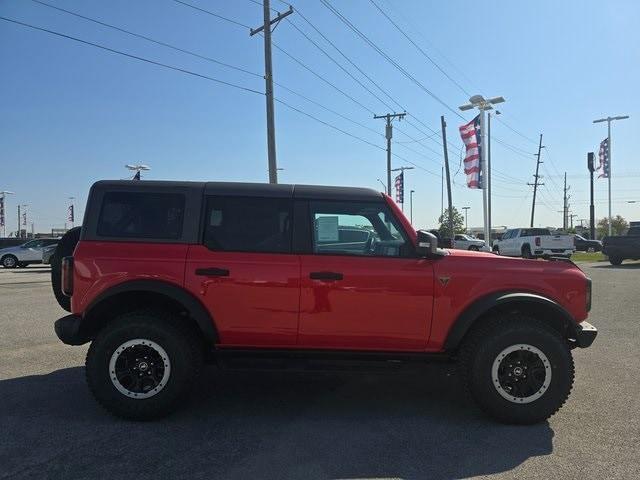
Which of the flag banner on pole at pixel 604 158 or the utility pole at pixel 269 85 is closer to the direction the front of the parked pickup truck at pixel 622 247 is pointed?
the utility pole

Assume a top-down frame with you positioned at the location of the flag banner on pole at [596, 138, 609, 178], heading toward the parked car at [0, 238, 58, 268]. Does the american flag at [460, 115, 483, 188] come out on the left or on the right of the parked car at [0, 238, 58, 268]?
left

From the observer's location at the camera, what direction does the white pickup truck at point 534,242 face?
facing away from the viewer and to the left of the viewer

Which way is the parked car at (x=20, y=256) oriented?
to the viewer's left

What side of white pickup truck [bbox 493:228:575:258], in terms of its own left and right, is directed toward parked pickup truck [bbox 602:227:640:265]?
back

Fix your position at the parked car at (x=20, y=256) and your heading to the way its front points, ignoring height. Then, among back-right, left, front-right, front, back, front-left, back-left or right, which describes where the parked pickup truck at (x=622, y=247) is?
back-left

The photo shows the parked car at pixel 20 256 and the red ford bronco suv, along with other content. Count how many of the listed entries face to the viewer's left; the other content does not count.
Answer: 1

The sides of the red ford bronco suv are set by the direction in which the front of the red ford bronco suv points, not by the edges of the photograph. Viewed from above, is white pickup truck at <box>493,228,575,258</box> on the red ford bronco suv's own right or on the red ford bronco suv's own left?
on the red ford bronco suv's own left

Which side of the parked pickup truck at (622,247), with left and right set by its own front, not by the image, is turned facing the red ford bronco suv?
left

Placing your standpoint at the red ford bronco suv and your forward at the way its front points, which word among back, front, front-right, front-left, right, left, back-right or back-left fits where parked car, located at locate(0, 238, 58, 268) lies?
back-left

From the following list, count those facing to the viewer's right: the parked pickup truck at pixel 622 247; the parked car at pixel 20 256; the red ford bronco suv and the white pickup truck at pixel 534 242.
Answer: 1

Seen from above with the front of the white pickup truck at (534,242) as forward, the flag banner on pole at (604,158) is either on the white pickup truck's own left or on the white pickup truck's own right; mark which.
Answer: on the white pickup truck's own right

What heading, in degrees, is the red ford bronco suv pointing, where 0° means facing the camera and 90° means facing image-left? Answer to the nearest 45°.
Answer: approximately 270°

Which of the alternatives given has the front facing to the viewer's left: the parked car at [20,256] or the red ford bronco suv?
the parked car

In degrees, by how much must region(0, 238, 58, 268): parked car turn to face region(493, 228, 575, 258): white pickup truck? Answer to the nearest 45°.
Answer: approximately 135° to its left
